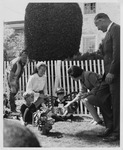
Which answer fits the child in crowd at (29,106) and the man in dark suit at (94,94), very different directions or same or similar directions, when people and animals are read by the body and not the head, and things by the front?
very different directions

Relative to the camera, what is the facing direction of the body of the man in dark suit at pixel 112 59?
to the viewer's left

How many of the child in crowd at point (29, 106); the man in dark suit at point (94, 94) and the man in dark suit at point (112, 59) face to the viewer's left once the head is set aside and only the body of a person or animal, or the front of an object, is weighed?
2

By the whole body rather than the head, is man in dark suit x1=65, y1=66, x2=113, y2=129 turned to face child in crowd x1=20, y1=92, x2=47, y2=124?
yes

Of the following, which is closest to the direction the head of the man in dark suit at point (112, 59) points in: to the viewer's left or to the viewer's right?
to the viewer's left

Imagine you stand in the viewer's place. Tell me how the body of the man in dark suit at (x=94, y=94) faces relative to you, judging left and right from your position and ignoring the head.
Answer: facing to the left of the viewer
